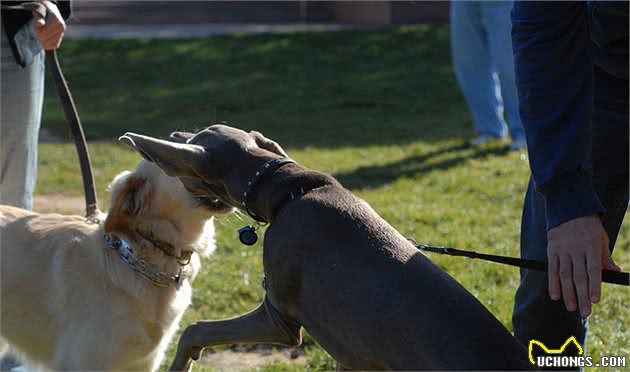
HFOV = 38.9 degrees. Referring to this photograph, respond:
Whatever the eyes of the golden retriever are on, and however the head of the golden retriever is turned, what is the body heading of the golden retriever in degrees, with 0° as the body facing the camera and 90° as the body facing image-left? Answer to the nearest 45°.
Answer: approximately 270°
